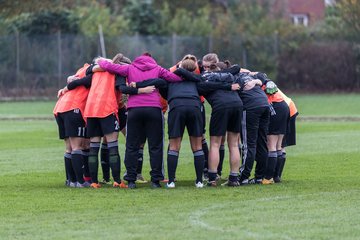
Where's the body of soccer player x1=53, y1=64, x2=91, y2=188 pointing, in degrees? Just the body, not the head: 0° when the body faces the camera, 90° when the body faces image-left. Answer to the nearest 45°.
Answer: approximately 225°

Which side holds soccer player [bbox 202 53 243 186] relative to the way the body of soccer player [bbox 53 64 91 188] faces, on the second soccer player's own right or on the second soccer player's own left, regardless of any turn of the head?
on the second soccer player's own right

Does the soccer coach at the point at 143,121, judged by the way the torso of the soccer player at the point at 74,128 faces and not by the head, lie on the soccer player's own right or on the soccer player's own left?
on the soccer player's own right

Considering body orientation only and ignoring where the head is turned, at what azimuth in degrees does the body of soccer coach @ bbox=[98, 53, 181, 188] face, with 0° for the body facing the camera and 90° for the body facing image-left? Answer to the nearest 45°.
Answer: approximately 180°

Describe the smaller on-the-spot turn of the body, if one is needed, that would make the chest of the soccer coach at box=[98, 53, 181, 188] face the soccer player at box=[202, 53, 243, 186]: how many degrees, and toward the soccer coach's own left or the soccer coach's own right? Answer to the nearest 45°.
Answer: approximately 90° to the soccer coach's own right
